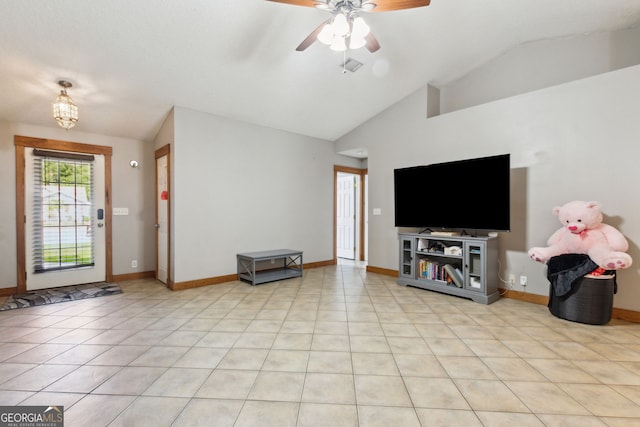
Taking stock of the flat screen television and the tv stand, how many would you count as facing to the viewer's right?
0

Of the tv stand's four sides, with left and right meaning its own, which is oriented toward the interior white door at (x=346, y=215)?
right

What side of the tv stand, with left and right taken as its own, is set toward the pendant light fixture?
front

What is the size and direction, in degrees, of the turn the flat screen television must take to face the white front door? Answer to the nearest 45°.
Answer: approximately 45° to its right

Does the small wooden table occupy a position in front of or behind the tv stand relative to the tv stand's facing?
in front

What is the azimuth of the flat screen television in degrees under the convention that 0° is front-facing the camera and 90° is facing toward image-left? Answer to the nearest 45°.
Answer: approximately 45°

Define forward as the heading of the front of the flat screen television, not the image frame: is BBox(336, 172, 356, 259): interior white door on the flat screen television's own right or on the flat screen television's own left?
on the flat screen television's own right

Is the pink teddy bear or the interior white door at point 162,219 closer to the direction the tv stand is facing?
the interior white door

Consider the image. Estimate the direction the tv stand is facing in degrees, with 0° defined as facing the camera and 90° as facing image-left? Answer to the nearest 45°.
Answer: approximately 45°

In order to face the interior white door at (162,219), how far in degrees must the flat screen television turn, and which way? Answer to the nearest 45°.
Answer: approximately 45° to its right
